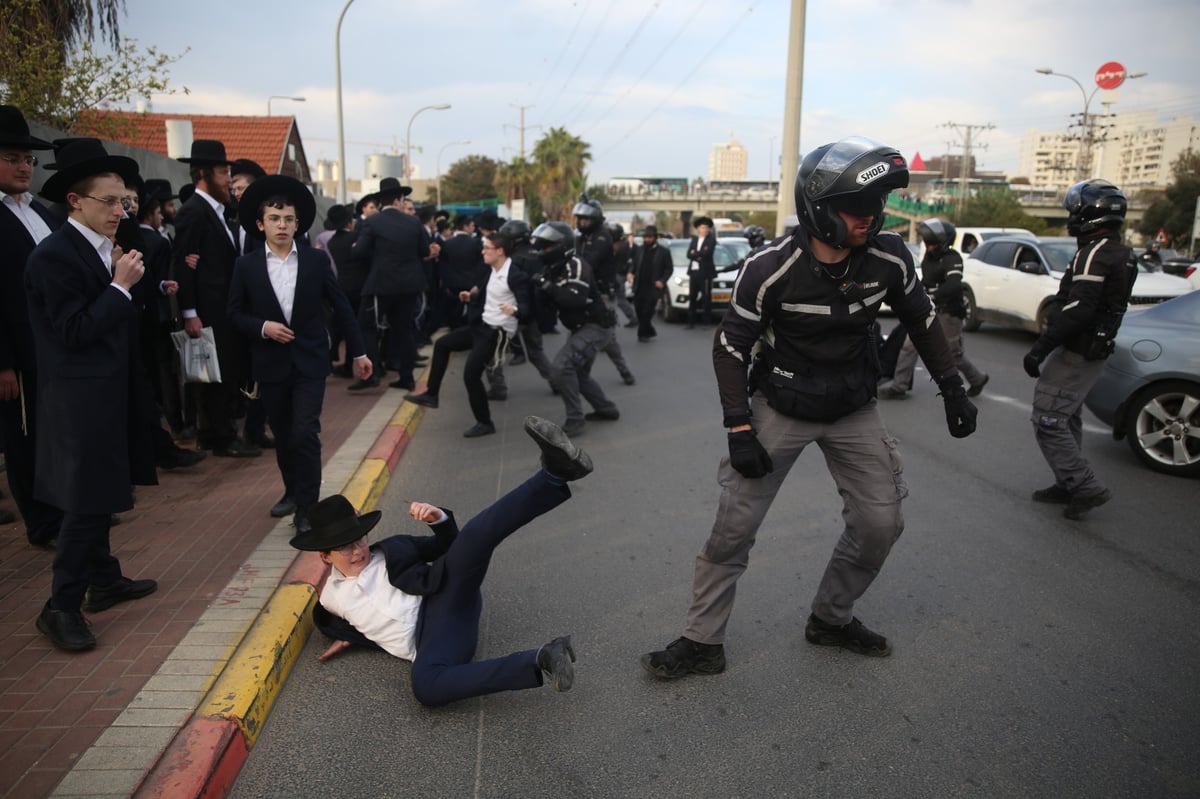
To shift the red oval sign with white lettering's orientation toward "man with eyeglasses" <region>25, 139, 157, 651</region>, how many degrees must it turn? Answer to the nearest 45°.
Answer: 0° — it already faces them

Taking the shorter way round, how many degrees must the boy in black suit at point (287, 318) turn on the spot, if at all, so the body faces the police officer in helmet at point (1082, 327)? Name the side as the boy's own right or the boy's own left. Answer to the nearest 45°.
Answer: approximately 90° to the boy's own left

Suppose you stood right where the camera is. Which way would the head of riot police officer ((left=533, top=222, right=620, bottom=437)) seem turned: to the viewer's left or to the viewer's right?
to the viewer's left

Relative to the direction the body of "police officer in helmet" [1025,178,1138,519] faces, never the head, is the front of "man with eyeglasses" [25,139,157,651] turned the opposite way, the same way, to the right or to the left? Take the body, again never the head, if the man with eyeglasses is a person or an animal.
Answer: the opposite way

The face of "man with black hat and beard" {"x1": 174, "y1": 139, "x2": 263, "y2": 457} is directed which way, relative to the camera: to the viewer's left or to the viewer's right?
to the viewer's right

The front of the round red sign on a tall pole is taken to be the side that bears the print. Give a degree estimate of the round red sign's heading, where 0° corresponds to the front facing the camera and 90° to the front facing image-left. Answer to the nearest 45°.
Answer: approximately 0°

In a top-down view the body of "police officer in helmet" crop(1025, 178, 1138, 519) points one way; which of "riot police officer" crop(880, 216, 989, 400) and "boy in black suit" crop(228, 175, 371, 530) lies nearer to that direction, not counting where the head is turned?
the boy in black suit

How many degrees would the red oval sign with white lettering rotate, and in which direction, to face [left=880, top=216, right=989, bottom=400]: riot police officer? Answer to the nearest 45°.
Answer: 0° — it already faces them

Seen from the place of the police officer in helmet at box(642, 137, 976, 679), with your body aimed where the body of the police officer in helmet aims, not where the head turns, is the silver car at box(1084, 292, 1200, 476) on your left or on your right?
on your left
